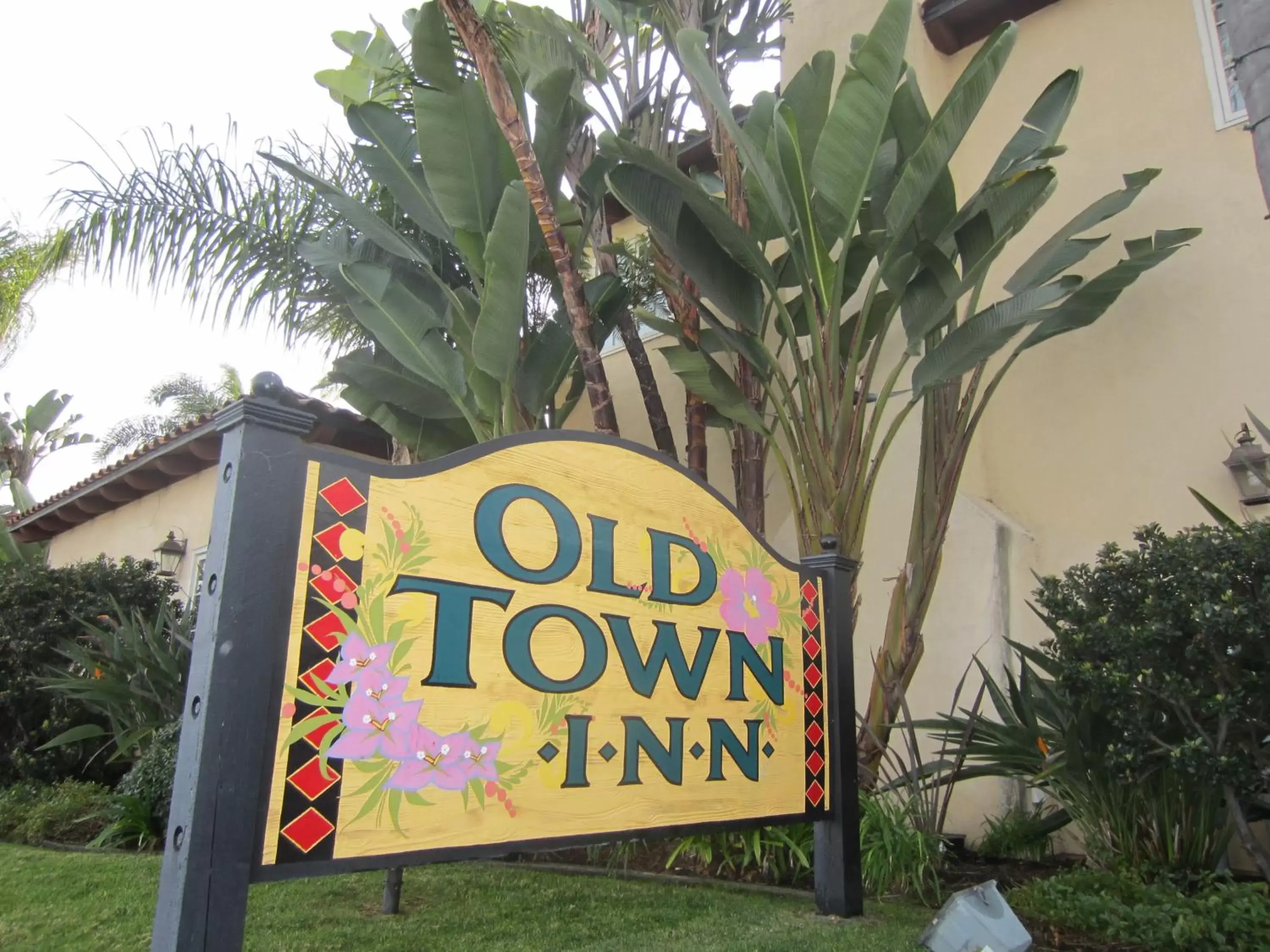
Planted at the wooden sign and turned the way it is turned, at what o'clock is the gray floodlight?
The gray floodlight is roughly at 10 o'clock from the wooden sign.

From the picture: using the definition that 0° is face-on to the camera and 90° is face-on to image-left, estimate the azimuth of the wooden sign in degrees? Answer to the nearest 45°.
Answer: approximately 315°

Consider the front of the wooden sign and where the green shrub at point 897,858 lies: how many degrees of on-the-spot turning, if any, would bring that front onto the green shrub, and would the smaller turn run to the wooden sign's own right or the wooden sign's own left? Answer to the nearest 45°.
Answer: approximately 90° to the wooden sign's own left
